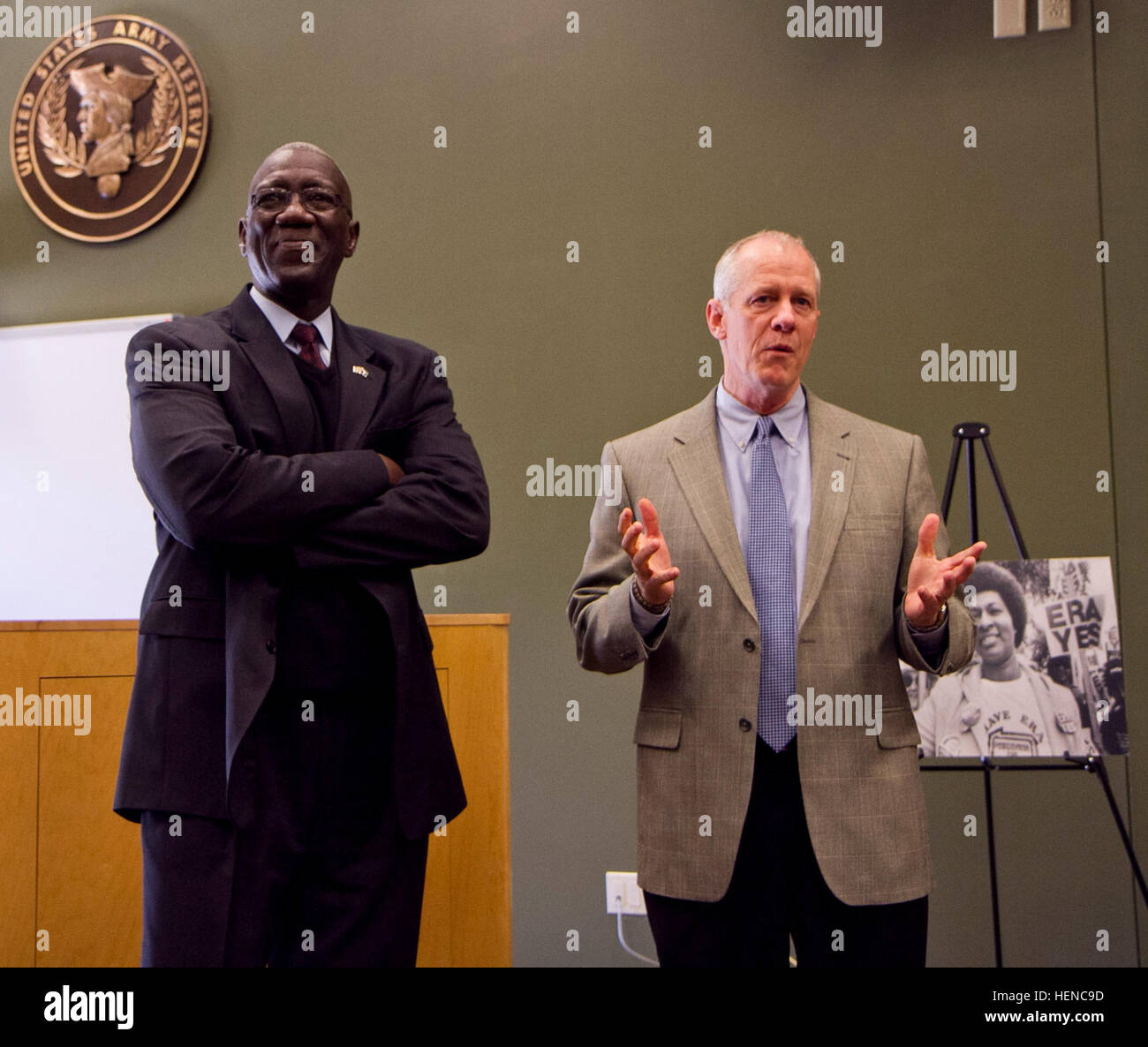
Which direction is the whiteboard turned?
toward the camera

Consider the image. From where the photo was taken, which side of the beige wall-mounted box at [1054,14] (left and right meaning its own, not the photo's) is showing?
front

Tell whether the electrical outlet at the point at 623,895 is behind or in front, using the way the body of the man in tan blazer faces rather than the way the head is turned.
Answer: behind

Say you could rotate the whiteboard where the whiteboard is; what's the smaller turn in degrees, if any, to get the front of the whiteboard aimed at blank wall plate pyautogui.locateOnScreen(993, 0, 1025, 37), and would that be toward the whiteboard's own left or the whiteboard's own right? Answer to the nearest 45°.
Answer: approximately 45° to the whiteboard's own left

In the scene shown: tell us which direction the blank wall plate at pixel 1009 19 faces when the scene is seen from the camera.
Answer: facing the viewer

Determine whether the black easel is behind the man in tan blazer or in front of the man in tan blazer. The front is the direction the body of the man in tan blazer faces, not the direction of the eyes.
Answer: behind

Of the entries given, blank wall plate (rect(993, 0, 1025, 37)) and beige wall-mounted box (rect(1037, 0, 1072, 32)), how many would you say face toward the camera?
2

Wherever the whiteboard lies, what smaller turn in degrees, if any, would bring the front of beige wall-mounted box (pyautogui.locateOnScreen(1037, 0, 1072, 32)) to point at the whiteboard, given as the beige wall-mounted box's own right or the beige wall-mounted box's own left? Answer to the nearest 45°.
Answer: approximately 90° to the beige wall-mounted box's own right

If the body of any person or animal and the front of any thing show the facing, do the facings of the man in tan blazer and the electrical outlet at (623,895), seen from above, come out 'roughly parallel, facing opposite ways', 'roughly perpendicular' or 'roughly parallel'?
roughly parallel

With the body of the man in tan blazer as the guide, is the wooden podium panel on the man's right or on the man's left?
on the man's right

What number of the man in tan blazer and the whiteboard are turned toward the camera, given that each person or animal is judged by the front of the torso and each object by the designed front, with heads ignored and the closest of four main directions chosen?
2

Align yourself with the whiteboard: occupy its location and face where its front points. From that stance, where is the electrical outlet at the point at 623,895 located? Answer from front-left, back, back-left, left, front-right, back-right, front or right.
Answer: front-left

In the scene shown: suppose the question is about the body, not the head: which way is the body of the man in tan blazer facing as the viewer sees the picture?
toward the camera
